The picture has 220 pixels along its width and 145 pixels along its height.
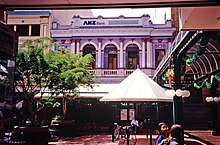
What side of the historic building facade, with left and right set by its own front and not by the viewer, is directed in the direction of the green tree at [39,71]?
front

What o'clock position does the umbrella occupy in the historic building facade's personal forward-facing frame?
The umbrella is roughly at 12 o'clock from the historic building facade.

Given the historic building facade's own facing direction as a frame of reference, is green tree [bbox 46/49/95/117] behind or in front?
in front

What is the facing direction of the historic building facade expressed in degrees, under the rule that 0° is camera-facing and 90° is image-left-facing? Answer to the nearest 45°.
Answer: approximately 0°
